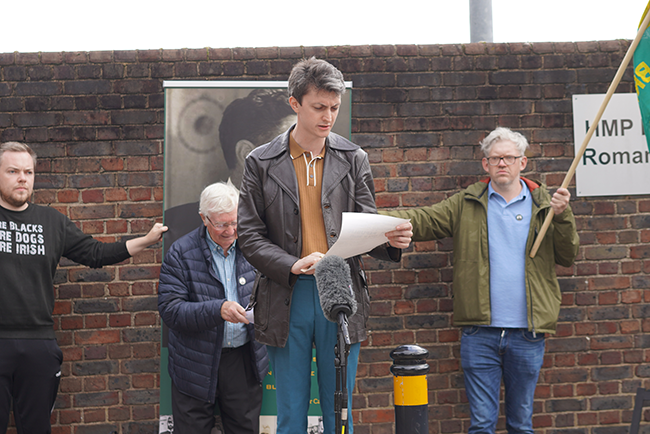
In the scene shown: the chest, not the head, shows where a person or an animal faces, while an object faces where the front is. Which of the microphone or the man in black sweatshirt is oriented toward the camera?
the man in black sweatshirt

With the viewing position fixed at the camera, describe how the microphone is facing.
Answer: facing away from the viewer

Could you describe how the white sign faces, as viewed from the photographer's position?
facing the viewer

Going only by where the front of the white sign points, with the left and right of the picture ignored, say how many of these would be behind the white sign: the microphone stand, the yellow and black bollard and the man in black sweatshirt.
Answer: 0

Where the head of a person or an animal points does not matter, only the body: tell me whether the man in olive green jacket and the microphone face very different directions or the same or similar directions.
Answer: very different directions

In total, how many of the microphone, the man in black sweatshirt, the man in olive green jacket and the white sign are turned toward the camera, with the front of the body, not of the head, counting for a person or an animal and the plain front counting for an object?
3

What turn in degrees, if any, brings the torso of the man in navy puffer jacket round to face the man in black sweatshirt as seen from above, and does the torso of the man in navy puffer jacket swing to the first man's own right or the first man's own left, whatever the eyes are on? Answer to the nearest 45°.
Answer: approximately 135° to the first man's own right

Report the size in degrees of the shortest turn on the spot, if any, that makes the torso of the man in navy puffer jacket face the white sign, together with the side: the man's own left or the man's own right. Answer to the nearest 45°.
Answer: approximately 45° to the man's own left

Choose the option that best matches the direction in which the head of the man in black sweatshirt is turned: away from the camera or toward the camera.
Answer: toward the camera

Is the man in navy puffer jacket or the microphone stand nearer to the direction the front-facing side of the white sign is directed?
the microphone stand

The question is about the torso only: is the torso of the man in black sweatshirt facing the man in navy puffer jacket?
no

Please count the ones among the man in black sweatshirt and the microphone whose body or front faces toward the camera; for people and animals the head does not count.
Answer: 1

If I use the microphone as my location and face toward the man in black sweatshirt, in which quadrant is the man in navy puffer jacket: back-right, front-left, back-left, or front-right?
front-right

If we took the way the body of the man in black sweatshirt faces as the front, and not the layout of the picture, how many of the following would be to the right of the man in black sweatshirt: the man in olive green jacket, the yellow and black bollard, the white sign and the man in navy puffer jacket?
0

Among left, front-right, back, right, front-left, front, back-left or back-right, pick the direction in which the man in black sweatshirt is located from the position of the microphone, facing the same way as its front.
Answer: front-left

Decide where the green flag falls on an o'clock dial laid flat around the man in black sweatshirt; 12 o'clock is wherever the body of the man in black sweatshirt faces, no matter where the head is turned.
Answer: The green flag is roughly at 10 o'clock from the man in black sweatshirt.

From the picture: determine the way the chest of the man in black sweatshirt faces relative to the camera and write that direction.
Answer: toward the camera
